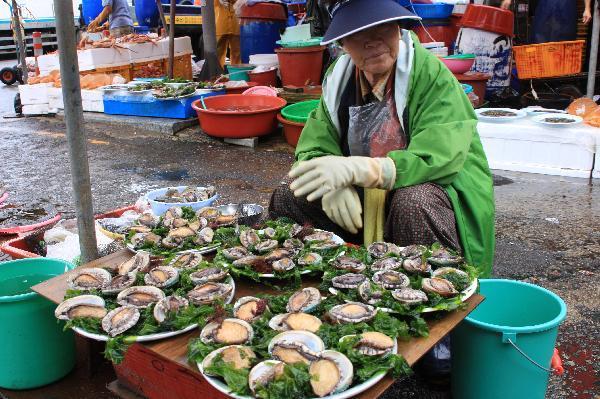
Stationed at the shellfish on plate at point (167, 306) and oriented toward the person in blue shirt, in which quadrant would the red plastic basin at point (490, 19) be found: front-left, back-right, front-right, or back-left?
front-right

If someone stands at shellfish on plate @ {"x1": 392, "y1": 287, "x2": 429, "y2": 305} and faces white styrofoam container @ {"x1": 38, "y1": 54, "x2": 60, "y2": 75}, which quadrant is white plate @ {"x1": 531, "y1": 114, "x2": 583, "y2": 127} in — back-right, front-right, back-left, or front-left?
front-right

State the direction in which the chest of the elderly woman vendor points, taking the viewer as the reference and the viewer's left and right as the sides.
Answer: facing the viewer and to the left of the viewer

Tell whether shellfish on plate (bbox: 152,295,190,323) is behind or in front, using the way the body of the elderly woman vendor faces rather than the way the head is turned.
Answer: in front

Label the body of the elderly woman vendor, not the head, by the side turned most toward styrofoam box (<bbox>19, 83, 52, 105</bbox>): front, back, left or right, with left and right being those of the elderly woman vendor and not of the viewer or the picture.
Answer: right

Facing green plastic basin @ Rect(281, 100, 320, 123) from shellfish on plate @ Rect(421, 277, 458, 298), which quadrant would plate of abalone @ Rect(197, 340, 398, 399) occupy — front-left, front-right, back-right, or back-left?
back-left

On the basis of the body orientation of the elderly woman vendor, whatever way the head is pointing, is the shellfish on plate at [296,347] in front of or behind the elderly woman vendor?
in front

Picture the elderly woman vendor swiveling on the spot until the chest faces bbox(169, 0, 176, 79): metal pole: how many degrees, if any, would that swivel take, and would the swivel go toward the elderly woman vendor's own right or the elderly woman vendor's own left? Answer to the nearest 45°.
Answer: approximately 90° to the elderly woman vendor's own right

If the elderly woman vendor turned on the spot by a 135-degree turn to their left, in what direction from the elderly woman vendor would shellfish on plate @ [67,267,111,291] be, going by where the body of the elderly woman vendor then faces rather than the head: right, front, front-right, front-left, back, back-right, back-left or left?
back-right

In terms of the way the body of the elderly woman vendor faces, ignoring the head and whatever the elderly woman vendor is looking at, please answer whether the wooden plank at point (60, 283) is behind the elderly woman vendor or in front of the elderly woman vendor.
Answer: in front

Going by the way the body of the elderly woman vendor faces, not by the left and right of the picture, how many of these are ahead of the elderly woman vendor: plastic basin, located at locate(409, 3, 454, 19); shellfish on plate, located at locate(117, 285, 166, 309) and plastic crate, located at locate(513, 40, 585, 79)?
1

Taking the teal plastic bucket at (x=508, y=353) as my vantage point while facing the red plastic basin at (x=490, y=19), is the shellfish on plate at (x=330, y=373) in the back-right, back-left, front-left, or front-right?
back-left

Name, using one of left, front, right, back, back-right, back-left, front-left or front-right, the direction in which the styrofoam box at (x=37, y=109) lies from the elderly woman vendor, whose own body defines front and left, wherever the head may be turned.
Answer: right

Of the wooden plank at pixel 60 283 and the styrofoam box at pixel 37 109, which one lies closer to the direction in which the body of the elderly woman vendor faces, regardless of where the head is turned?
the wooden plank

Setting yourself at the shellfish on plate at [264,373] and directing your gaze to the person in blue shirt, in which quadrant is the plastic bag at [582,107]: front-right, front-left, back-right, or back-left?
front-right

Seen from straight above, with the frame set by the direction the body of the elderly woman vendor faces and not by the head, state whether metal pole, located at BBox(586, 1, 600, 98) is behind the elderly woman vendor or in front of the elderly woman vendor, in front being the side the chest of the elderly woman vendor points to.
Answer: behind

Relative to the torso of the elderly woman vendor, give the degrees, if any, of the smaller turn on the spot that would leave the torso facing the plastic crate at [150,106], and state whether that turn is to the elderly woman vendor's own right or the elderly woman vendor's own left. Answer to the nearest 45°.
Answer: approximately 90° to the elderly woman vendor's own right

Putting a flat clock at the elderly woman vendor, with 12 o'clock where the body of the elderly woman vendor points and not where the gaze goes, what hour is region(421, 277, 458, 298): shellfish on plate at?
The shellfish on plate is roughly at 10 o'clock from the elderly woman vendor.
